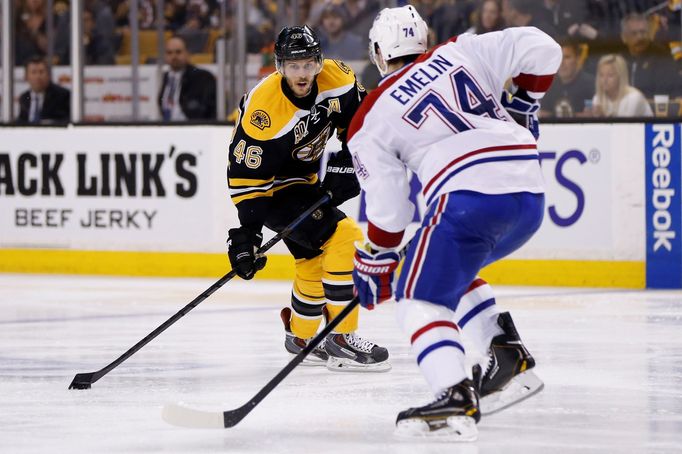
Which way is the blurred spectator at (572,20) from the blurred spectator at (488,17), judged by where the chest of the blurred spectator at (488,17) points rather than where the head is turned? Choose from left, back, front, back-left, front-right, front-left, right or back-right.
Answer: left

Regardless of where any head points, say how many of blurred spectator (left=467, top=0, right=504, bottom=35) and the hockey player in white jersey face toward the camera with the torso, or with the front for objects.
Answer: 1

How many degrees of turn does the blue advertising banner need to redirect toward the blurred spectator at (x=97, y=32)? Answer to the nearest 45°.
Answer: approximately 90° to its right

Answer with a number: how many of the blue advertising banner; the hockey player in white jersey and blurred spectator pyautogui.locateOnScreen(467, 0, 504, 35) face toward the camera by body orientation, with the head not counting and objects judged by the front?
2

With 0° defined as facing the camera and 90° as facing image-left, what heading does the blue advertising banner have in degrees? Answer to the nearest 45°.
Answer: approximately 0°

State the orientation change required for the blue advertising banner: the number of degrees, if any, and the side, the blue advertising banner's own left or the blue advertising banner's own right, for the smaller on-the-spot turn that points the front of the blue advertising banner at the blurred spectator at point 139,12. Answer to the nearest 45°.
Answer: approximately 90° to the blue advertising banner's own right

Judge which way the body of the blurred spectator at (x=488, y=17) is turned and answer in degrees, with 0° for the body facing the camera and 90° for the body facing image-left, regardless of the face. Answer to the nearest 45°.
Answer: approximately 0°

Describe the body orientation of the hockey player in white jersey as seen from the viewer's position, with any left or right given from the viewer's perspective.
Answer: facing away from the viewer and to the left of the viewer

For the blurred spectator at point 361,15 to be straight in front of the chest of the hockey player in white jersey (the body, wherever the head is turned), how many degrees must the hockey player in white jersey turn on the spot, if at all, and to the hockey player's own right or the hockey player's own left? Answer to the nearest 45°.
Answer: approximately 45° to the hockey player's own right

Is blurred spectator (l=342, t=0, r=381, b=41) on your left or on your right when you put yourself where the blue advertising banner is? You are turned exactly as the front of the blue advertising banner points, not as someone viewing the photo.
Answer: on your right

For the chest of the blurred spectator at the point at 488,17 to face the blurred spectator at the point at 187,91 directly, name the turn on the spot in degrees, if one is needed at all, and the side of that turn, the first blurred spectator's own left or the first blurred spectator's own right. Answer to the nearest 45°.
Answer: approximately 90° to the first blurred spectator's own right

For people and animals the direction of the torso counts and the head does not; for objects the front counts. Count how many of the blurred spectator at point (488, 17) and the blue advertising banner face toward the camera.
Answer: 2
